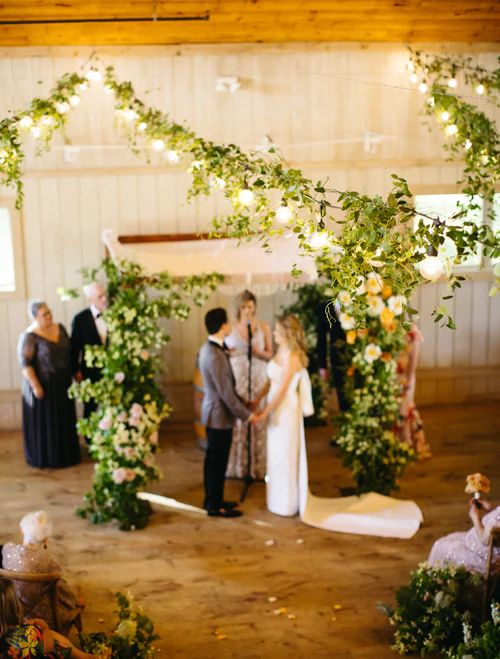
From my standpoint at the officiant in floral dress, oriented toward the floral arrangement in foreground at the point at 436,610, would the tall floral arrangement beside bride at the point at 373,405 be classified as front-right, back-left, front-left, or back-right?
front-left

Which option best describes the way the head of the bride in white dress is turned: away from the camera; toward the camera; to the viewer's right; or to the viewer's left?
to the viewer's left

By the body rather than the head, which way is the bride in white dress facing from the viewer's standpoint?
to the viewer's left

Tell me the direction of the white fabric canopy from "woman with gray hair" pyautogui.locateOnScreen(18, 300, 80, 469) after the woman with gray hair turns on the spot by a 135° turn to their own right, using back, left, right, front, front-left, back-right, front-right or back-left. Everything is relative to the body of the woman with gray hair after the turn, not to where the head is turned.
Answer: back

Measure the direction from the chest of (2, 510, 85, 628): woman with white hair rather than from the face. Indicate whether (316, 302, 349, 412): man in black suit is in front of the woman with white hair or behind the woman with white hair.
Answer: in front

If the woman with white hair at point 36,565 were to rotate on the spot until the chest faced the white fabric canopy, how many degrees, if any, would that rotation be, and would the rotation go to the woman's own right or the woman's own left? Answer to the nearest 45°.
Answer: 0° — they already face it

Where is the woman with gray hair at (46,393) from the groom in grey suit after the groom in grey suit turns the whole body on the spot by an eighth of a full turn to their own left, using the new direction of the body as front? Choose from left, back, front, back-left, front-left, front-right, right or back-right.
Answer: left

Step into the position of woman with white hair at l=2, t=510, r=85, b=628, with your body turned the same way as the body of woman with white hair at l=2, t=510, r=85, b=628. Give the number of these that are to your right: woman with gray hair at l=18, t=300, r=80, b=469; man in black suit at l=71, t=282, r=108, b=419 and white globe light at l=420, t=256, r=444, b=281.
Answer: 1

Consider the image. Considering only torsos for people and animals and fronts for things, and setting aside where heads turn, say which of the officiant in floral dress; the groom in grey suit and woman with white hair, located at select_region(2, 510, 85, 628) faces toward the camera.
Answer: the officiant in floral dress

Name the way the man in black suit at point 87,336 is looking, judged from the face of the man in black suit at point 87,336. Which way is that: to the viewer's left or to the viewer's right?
to the viewer's right

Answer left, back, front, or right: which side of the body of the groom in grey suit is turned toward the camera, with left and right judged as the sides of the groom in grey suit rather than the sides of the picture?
right

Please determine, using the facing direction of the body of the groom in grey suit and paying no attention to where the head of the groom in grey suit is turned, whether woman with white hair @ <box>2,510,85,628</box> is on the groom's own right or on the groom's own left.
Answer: on the groom's own right

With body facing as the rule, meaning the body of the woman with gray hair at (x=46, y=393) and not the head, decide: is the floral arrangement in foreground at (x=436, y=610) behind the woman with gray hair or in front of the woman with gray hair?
in front

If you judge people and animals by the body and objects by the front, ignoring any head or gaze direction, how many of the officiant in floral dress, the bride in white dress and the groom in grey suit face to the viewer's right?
1

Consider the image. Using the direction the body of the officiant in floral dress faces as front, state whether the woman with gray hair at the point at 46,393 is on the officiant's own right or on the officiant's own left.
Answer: on the officiant's own right

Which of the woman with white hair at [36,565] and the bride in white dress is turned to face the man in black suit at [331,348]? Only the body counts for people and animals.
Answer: the woman with white hair

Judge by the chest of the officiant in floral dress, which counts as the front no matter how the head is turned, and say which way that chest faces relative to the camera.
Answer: toward the camera
